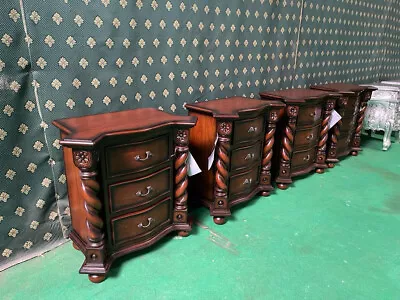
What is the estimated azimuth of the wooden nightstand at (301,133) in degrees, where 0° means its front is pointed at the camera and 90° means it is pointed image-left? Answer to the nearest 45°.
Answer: approximately 315°

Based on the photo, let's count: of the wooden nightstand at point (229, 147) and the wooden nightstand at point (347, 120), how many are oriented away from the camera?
0

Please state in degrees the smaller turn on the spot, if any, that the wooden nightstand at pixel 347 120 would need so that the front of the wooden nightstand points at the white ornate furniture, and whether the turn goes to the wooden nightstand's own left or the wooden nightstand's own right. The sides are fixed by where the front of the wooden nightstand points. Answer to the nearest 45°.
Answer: approximately 90° to the wooden nightstand's own left

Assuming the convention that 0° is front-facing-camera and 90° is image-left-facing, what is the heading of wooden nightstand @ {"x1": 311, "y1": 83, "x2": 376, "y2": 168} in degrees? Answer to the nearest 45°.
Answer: approximately 315°

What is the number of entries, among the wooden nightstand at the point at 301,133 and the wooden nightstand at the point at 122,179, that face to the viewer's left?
0

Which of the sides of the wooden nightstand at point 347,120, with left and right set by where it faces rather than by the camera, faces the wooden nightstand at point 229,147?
right

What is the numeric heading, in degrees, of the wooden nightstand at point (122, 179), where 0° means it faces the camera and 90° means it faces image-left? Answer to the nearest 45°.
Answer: approximately 315°

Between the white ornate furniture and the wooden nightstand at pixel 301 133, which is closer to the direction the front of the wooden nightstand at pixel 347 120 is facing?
the wooden nightstand

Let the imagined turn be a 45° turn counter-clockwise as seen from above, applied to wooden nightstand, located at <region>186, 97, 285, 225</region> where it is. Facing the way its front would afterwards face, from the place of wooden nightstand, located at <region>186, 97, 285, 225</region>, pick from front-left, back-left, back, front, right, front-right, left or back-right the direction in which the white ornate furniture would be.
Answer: front-left
